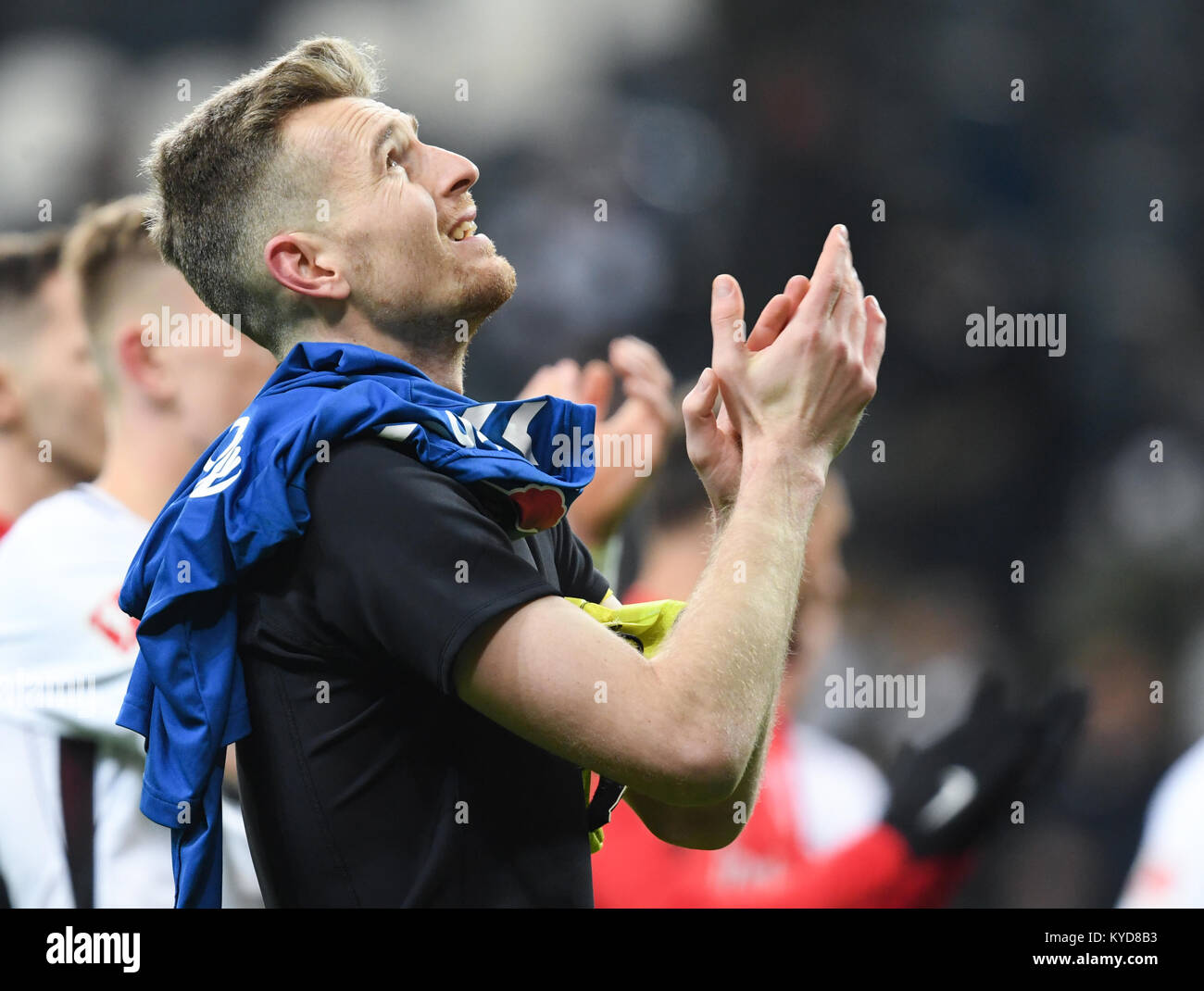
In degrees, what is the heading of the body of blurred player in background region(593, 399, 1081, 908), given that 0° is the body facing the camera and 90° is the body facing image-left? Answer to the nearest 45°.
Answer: approximately 315°

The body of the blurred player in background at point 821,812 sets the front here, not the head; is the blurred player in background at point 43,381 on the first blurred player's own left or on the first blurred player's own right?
on the first blurred player's own right

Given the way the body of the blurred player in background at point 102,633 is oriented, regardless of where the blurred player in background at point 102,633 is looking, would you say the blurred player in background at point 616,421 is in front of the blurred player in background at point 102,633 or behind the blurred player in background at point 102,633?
in front

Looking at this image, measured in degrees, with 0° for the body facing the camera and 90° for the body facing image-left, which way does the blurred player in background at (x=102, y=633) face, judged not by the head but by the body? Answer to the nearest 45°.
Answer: approximately 270°

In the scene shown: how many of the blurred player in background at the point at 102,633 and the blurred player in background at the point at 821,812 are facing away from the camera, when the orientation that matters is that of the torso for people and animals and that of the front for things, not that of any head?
0

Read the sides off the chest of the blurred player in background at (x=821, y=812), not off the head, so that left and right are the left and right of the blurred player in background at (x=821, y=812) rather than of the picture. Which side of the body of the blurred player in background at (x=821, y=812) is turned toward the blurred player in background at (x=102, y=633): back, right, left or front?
right
